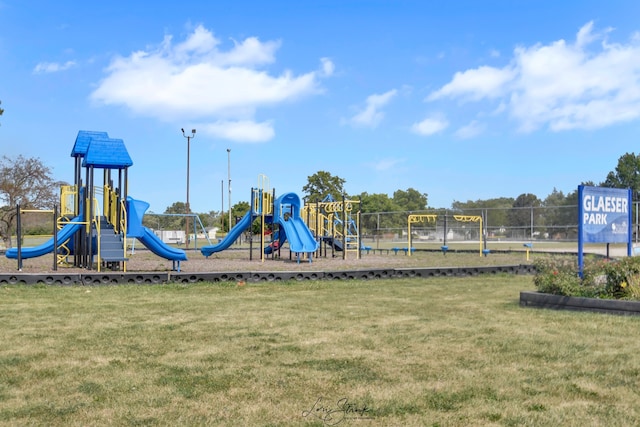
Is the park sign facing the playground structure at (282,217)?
no

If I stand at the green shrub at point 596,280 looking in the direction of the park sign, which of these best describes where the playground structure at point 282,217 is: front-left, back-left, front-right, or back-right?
front-left

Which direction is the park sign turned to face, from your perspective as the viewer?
facing the viewer and to the right of the viewer

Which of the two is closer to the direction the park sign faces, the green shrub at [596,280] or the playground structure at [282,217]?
the green shrub

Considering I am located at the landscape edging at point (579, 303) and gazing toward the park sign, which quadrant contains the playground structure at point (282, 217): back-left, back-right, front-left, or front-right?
front-left

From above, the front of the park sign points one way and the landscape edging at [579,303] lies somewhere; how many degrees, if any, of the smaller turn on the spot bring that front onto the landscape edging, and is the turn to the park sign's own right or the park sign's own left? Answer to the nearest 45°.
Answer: approximately 45° to the park sign's own right

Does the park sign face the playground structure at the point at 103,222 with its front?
no

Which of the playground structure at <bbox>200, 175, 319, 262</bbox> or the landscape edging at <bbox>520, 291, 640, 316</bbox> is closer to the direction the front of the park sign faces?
the landscape edging
